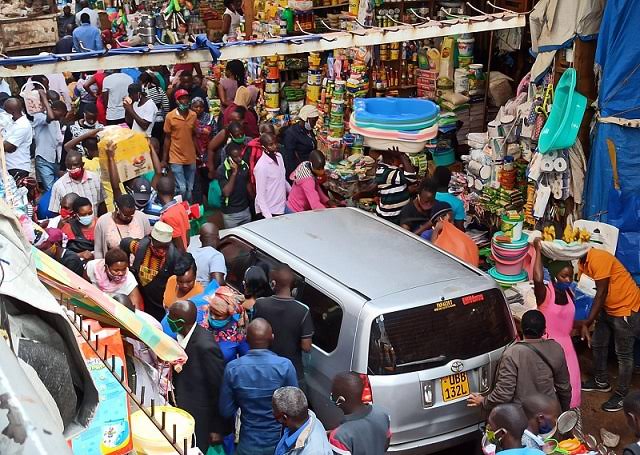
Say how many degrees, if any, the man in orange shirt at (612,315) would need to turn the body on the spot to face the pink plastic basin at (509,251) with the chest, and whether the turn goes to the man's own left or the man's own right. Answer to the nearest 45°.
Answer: approximately 45° to the man's own right

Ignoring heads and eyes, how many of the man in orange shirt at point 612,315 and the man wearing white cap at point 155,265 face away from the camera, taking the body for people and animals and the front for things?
0

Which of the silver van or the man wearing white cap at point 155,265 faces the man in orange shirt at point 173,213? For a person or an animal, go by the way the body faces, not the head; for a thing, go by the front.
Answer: the silver van

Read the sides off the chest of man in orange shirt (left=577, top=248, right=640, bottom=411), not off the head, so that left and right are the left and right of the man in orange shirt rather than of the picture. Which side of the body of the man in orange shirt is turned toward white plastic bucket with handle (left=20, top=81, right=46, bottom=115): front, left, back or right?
front

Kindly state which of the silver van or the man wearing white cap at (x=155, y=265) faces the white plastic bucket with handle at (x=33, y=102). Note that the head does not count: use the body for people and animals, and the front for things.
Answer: the silver van

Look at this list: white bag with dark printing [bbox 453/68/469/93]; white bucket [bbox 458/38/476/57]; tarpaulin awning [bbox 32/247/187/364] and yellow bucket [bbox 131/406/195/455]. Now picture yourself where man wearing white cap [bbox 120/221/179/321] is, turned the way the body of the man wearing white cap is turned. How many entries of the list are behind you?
2

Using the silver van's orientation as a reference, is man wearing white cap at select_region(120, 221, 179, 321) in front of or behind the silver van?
in front

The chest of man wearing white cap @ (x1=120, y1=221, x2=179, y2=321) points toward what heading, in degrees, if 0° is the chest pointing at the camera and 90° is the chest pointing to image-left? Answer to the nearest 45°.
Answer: approximately 45°

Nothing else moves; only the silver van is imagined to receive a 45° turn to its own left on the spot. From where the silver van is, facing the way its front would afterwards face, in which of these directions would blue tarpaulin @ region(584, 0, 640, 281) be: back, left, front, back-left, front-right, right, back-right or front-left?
back-right

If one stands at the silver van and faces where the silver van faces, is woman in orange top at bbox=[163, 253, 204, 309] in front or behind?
in front

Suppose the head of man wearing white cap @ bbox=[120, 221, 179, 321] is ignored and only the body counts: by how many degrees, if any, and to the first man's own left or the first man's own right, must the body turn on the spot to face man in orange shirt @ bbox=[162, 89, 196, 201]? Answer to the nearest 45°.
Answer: approximately 135° to the first man's own right

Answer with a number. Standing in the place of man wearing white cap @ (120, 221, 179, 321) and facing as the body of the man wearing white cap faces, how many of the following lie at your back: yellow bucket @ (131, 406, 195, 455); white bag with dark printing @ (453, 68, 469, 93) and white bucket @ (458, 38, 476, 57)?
2

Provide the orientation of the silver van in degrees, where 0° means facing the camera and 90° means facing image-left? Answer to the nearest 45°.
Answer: approximately 135°
